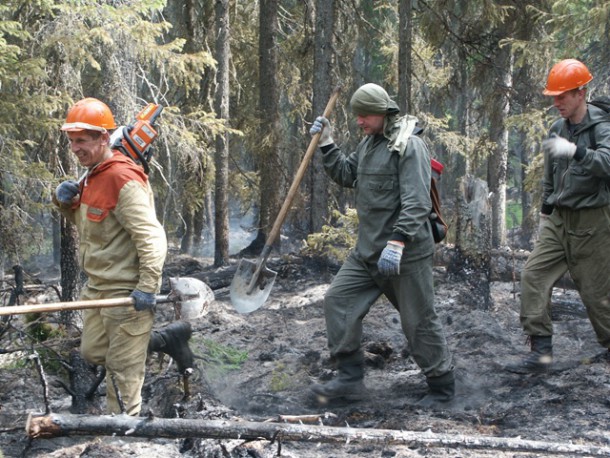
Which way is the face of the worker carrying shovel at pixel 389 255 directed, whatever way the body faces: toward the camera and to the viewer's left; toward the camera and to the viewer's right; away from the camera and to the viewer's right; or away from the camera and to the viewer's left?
toward the camera and to the viewer's left

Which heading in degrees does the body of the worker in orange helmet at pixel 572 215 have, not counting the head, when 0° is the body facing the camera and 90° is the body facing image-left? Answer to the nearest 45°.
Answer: approximately 45°

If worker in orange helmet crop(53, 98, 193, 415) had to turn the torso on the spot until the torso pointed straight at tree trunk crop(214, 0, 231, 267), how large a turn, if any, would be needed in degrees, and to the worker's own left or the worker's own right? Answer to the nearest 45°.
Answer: approximately 135° to the worker's own right

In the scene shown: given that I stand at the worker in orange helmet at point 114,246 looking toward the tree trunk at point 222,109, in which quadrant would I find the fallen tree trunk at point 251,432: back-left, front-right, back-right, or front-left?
back-right

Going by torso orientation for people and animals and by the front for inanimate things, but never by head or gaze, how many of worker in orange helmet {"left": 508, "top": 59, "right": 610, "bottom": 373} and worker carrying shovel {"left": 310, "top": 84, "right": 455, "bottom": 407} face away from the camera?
0

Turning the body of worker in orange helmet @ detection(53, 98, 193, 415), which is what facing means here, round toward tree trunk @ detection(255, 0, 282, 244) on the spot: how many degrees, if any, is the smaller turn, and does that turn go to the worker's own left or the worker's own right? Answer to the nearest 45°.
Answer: approximately 135° to the worker's own right

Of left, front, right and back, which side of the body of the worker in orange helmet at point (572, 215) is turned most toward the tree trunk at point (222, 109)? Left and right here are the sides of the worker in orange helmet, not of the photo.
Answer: right

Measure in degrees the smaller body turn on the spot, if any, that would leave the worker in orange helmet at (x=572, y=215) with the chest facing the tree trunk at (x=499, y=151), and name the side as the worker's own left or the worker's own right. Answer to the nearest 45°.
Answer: approximately 135° to the worker's own right

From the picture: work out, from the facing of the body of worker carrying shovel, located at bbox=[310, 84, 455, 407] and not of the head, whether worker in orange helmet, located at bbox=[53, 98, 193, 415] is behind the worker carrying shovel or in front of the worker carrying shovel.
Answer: in front

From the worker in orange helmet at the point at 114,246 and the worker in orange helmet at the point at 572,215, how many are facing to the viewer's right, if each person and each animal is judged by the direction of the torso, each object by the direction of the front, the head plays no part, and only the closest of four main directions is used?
0

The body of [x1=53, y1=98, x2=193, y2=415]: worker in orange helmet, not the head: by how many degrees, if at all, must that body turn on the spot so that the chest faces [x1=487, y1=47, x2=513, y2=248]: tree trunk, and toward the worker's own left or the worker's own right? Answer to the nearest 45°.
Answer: approximately 180°

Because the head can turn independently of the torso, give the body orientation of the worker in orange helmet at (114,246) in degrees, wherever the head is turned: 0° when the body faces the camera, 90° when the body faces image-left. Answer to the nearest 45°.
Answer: approximately 45°
